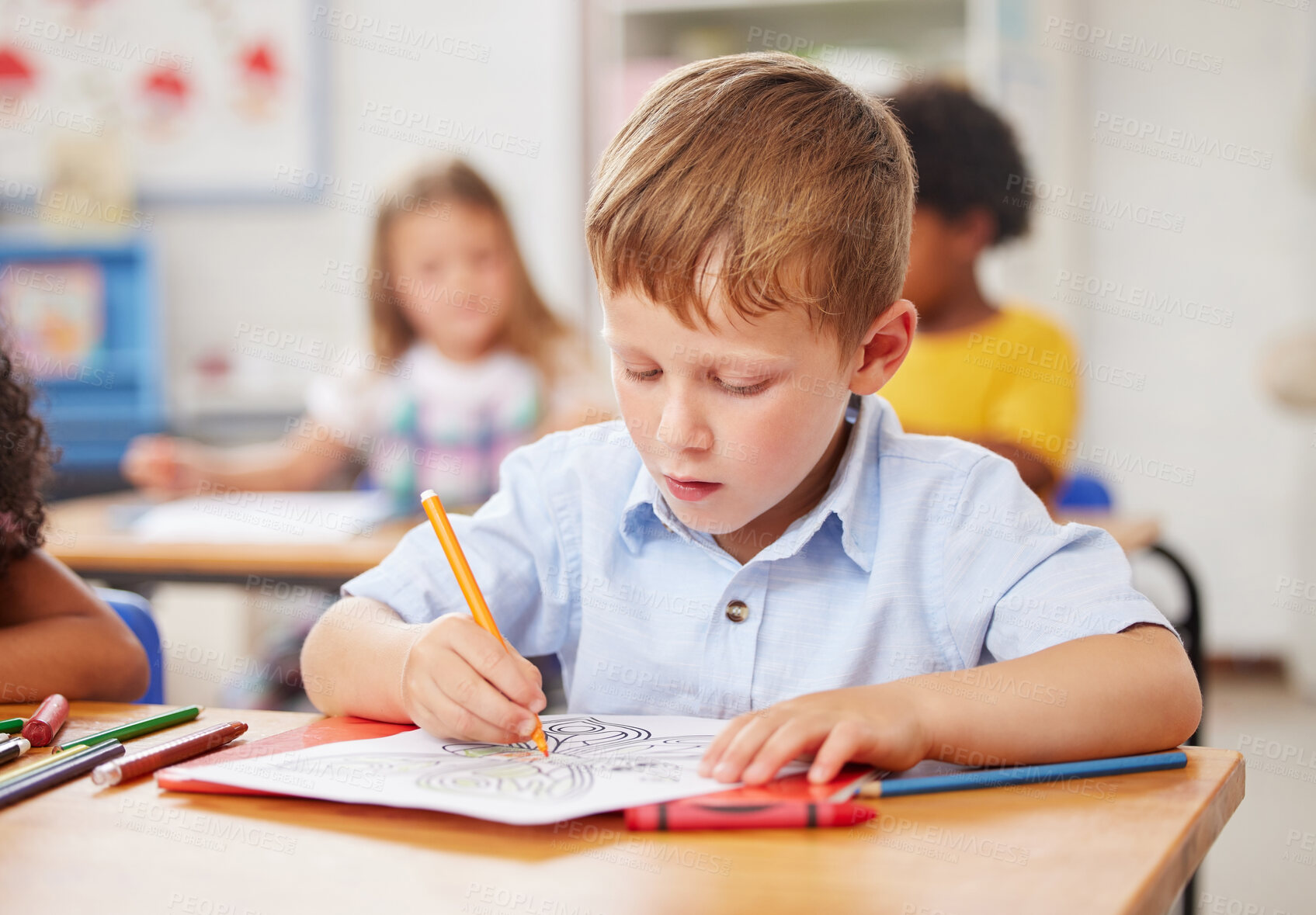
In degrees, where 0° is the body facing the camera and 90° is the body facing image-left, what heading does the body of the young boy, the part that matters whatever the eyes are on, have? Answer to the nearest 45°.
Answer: approximately 0°

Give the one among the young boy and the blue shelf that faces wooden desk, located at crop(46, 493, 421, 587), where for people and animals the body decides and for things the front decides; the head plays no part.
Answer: the blue shelf

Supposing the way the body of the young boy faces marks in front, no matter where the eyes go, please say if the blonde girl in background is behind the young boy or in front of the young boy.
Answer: behind

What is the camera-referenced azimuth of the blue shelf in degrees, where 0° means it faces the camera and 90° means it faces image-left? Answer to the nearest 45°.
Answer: approximately 0°
